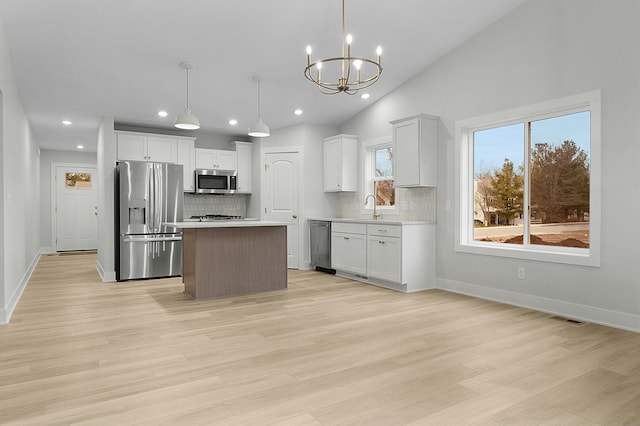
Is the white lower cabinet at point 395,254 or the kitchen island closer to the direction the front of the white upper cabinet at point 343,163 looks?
the kitchen island

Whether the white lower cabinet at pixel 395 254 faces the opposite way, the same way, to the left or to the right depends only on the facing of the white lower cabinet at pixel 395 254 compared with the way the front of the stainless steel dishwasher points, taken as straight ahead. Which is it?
the same way

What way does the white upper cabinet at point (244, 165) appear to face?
toward the camera

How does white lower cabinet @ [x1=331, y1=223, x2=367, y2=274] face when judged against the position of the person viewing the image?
facing the viewer and to the left of the viewer

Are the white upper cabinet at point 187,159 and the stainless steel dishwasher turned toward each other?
no

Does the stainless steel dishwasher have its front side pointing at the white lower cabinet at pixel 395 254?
no

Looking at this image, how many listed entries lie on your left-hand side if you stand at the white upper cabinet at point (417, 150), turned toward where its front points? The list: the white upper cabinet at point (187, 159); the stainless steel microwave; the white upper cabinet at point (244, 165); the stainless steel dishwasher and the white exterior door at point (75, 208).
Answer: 0

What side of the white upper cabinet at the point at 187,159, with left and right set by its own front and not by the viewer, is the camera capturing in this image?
front

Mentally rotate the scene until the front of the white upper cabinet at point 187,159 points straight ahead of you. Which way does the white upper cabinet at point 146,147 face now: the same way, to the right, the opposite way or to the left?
the same way

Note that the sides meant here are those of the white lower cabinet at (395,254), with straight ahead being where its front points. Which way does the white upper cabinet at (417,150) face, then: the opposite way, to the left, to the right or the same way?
the same way

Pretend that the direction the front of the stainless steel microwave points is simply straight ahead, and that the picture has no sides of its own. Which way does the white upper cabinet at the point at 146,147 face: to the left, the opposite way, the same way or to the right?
the same way

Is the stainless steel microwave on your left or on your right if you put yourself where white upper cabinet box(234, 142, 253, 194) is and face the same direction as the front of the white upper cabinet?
on your right

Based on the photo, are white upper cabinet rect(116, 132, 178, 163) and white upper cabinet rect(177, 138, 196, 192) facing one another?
no

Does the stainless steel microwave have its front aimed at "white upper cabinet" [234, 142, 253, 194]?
no

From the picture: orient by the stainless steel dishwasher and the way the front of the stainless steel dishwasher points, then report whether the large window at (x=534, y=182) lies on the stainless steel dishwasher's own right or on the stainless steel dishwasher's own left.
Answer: on the stainless steel dishwasher's own left

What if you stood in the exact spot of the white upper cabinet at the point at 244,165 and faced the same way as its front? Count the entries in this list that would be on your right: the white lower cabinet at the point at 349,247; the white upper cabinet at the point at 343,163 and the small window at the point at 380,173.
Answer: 0

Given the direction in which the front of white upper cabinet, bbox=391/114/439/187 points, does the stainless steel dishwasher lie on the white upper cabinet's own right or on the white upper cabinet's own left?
on the white upper cabinet's own right

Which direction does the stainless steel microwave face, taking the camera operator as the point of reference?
facing the viewer
